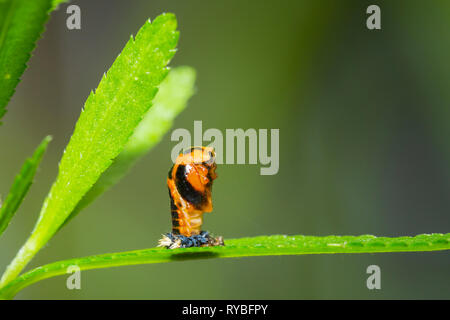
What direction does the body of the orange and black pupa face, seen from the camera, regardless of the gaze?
to the viewer's right
